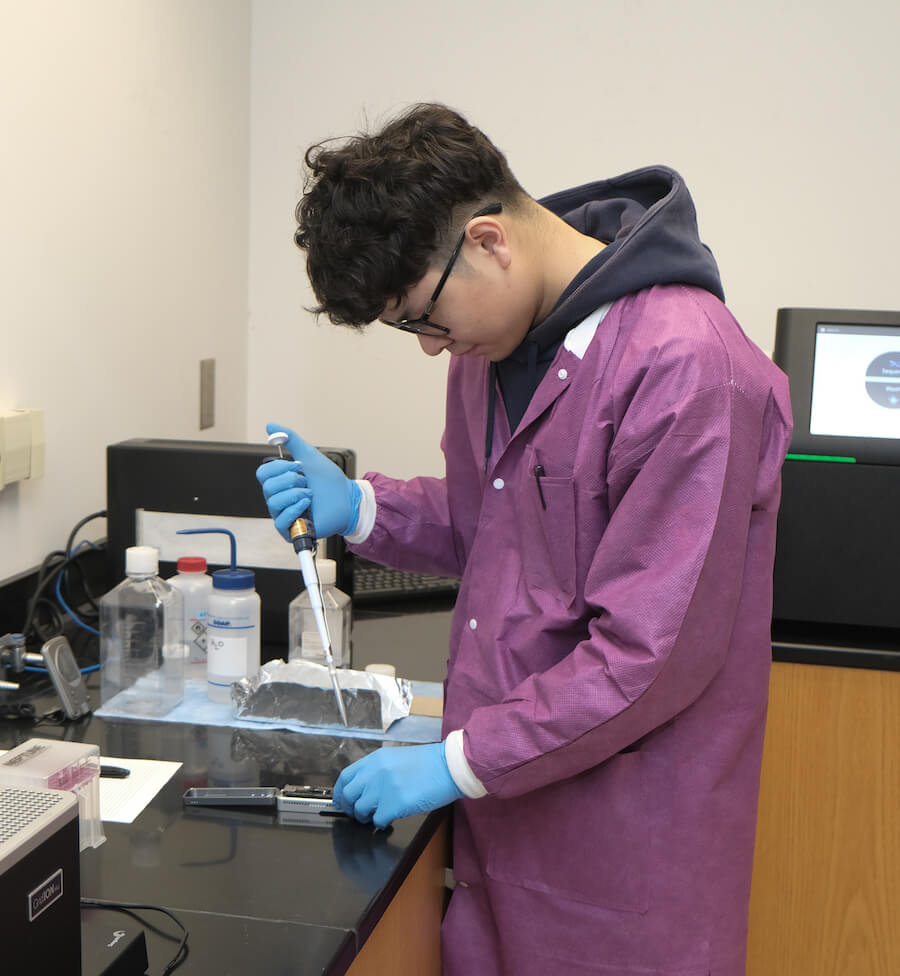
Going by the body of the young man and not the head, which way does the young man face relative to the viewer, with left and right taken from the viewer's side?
facing the viewer and to the left of the viewer

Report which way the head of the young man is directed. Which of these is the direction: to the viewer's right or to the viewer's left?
to the viewer's left

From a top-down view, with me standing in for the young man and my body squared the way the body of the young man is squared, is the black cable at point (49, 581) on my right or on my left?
on my right

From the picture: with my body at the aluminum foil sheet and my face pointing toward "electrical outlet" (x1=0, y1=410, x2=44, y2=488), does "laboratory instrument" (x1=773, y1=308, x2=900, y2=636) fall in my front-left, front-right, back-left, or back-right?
back-right

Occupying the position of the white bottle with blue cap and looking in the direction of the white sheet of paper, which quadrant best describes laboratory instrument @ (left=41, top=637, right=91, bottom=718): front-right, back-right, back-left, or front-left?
front-right

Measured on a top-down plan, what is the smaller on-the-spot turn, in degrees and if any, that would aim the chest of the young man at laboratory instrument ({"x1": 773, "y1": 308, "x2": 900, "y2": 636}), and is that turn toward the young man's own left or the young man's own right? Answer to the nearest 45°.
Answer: approximately 180°
